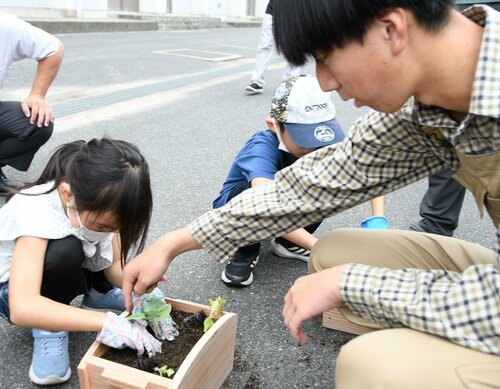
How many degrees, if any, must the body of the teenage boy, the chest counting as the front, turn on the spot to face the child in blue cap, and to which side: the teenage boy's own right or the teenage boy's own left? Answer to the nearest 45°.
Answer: approximately 90° to the teenage boy's own right

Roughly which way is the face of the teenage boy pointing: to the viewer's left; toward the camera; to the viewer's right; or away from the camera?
to the viewer's left

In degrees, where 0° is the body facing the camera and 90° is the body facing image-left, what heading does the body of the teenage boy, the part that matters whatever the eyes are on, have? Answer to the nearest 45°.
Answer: approximately 90°

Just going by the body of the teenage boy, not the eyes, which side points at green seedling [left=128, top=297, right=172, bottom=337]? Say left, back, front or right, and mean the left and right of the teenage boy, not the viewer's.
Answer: front

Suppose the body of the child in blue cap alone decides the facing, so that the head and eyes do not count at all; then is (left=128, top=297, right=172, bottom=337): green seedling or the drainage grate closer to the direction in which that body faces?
the green seedling

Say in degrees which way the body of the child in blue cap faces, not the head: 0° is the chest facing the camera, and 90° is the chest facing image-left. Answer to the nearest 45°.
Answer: approximately 315°

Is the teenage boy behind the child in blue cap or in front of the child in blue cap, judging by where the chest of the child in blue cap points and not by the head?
in front

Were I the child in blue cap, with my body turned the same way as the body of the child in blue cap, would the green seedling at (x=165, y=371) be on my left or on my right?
on my right

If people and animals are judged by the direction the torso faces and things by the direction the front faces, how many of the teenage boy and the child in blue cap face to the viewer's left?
1

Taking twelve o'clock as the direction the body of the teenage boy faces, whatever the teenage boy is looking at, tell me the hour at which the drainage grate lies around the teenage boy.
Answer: The drainage grate is roughly at 2 o'clock from the teenage boy.

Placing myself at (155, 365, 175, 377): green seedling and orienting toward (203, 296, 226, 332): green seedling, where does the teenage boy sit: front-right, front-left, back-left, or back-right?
front-right

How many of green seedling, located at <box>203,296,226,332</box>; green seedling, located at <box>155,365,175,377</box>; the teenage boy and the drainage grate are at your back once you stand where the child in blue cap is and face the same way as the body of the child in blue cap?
1
